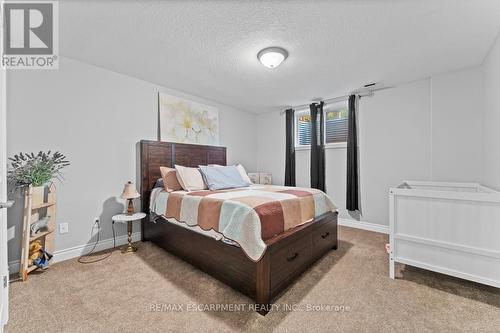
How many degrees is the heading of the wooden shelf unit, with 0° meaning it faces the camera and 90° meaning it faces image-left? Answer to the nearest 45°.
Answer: approximately 315°

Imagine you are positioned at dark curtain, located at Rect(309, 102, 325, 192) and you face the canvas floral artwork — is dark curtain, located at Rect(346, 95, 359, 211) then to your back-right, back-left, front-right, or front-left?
back-left

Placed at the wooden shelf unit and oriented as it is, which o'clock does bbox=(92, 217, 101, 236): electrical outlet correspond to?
The electrical outlet is roughly at 10 o'clock from the wooden shelf unit.

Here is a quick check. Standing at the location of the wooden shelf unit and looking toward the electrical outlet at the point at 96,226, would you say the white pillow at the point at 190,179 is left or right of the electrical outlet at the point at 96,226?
right
